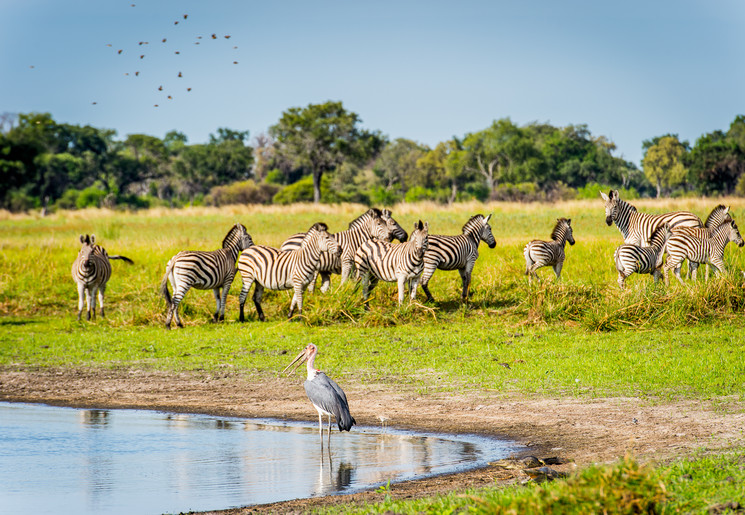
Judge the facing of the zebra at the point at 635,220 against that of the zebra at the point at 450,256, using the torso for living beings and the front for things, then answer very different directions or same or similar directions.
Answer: very different directions

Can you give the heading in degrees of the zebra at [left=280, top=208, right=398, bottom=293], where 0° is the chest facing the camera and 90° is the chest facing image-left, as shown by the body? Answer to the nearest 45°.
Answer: approximately 270°

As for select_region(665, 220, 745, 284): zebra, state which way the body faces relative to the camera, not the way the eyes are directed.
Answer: to the viewer's right

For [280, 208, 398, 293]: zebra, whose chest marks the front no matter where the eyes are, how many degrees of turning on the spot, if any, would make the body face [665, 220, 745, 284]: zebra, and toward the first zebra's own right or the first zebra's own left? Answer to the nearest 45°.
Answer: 0° — it already faces it

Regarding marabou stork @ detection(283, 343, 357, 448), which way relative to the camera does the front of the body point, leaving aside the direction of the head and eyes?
to the viewer's left

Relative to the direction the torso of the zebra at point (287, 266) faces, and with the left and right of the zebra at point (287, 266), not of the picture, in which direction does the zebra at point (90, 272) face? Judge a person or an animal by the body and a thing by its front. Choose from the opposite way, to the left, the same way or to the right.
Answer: to the right

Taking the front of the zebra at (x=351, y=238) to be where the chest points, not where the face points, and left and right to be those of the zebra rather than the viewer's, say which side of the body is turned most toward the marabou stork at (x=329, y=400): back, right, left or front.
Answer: right

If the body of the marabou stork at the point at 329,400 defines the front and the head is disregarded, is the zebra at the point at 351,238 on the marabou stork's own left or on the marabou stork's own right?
on the marabou stork's own right

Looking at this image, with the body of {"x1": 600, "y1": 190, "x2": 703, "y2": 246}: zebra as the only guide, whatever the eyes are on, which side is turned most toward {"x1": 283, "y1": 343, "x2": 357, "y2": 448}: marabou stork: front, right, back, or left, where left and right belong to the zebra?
left

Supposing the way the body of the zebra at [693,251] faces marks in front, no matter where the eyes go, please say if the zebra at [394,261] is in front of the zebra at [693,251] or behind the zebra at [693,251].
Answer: behind

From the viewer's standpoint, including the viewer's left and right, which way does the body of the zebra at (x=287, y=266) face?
facing to the right of the viewer

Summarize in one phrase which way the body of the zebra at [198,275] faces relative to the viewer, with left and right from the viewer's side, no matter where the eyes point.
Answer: facing away from the viewer and to the right of the viewer

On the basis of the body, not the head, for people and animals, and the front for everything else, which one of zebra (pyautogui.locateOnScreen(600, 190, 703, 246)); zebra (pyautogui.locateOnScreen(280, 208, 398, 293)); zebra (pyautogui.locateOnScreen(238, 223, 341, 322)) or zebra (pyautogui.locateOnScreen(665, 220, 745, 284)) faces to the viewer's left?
zebra (pyautogui.locateOnScreen(600, 190, 703, 246))
